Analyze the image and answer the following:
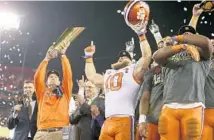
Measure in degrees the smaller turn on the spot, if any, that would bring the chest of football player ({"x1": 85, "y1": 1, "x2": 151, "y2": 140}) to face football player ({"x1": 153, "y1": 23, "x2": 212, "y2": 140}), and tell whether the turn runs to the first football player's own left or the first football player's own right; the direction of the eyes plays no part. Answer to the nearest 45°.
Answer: approximately 90° to the first football player's own left

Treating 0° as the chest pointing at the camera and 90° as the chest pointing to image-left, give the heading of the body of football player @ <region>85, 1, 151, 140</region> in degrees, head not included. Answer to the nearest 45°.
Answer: approximately 45°

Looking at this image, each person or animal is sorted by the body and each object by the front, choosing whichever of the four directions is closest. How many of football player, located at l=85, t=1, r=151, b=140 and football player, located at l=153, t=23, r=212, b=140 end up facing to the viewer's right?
0
